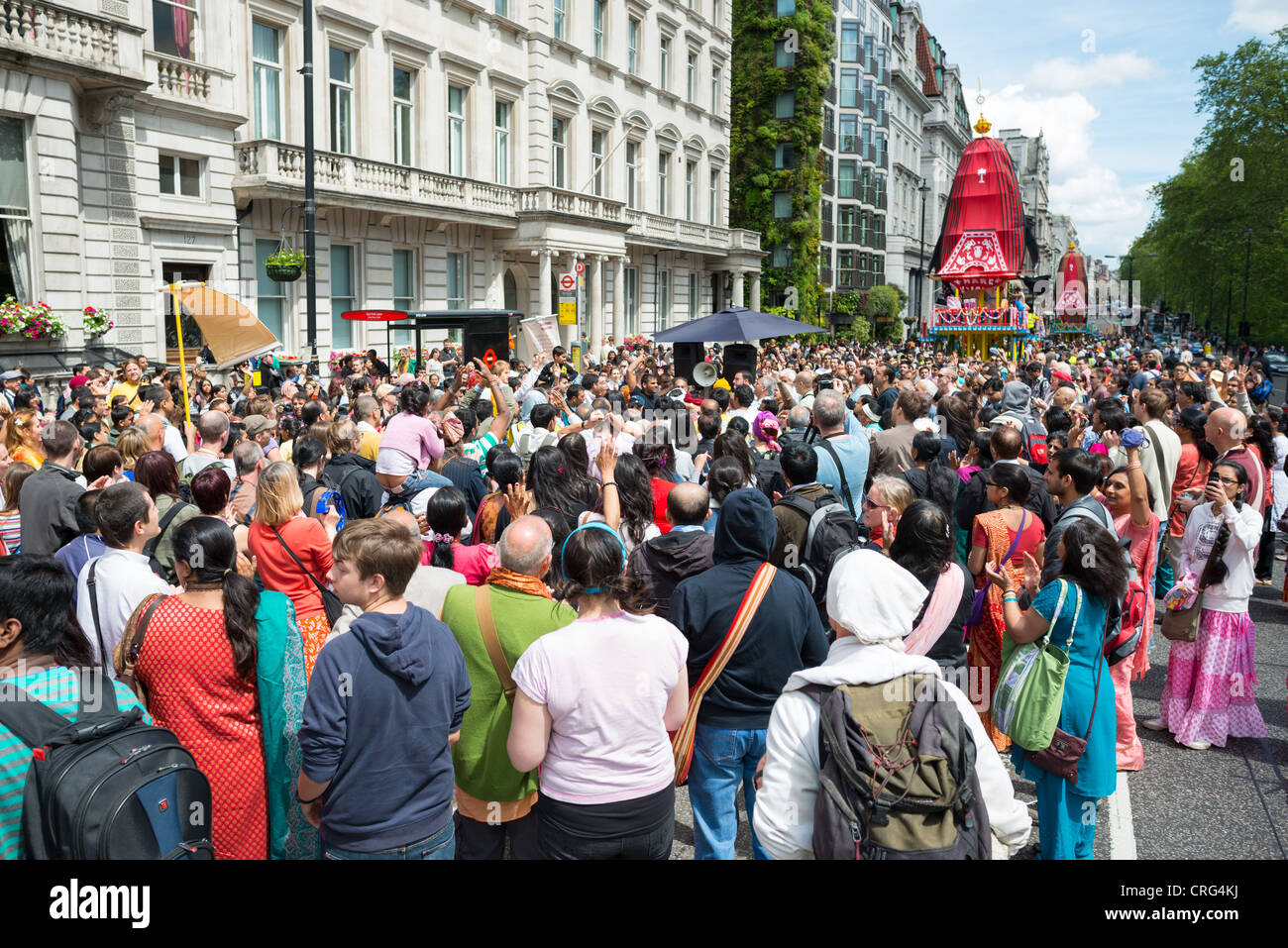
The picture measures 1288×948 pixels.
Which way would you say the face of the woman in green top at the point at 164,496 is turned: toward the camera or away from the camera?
away from the camera

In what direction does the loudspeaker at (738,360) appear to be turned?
toward the camera

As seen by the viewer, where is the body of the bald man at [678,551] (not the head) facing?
away from the camera

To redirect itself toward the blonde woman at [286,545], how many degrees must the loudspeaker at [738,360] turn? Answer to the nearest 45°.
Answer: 0° — it already faces them

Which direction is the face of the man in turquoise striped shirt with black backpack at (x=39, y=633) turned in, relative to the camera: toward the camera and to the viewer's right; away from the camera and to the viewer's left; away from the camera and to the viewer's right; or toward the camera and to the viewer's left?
away from the camera and to the viewer's left

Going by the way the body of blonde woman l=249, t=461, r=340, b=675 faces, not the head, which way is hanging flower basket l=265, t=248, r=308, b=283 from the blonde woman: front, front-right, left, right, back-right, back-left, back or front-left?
front-left

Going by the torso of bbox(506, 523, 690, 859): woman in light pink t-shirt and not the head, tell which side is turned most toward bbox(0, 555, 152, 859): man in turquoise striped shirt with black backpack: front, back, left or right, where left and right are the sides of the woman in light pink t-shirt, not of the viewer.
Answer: left

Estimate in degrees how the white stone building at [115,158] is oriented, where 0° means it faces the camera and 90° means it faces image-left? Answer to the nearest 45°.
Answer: approximately 315°

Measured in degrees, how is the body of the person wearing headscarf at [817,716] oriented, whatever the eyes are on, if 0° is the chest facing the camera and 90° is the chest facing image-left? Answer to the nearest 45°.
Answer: approximately 180°

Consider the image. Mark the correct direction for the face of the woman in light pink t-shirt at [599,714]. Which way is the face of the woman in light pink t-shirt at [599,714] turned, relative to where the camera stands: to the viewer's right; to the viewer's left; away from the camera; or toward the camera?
away from the camera

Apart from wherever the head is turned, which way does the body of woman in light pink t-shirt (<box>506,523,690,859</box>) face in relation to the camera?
away from the camera

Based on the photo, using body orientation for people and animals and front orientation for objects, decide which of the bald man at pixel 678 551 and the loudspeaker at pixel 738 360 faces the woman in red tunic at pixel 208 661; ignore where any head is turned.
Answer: the loudspeaker

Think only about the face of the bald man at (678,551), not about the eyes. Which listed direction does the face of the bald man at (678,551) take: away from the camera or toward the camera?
away from the camera

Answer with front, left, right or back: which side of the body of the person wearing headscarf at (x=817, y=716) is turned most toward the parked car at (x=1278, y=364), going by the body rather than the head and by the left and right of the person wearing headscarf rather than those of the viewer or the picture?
front

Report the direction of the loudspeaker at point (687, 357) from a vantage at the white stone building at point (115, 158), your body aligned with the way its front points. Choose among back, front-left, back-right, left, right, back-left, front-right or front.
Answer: front

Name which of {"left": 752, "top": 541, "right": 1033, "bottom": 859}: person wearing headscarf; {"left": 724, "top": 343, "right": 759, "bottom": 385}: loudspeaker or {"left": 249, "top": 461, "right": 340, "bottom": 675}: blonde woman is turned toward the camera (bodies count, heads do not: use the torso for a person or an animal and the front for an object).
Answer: the loudspeaker

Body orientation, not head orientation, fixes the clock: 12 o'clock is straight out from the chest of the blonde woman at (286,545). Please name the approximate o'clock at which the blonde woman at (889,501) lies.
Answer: the blonde woman at (889,501) is roughly at 2 o'clock from the blonde woman at (286,545).

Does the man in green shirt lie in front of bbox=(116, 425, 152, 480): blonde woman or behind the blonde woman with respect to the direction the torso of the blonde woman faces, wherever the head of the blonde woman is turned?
behind
